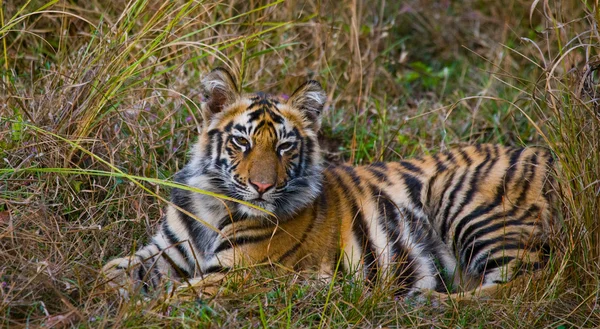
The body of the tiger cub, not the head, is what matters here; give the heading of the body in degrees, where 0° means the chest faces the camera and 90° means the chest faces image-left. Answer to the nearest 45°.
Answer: approximately 90°
